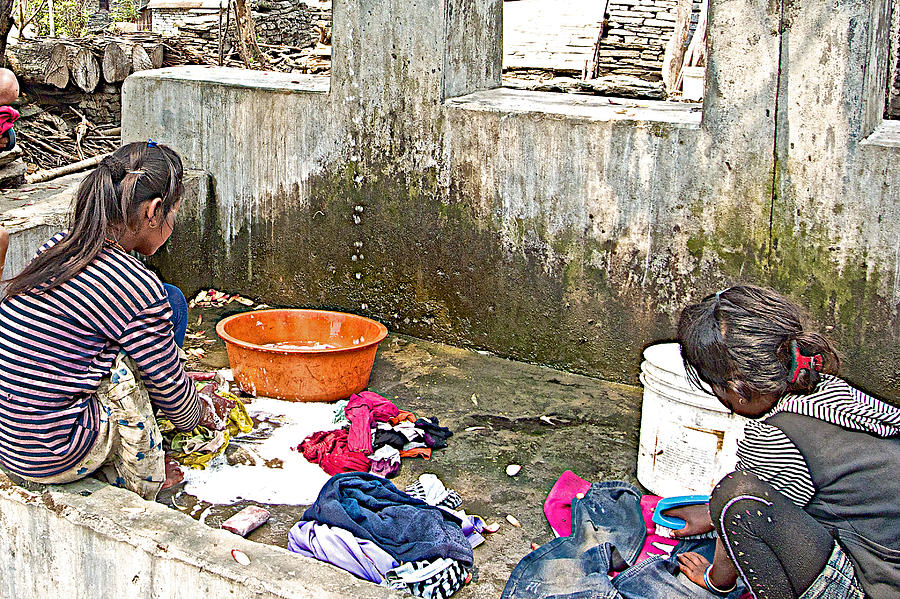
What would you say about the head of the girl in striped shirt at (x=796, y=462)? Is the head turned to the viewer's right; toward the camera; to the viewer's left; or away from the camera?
to the viewer's left

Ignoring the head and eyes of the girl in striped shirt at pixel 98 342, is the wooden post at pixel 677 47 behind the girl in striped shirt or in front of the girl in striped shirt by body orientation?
in front

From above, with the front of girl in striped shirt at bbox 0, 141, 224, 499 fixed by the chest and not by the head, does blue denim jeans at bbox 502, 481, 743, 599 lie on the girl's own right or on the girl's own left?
on the girl's own right

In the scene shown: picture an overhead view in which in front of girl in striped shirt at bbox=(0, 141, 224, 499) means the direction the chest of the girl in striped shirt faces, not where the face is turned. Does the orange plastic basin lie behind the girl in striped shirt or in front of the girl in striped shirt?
in front

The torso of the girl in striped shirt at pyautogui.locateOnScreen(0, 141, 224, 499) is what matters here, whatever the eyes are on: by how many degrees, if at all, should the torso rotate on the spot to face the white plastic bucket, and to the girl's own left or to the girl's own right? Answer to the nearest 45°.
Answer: approximately 45° to the girl's own right

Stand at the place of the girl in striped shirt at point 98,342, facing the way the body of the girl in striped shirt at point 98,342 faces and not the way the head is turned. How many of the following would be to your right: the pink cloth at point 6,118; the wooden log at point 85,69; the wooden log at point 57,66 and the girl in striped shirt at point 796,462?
1

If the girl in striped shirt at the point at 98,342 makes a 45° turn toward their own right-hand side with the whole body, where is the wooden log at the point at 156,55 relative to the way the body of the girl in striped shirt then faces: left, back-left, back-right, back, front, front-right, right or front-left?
left

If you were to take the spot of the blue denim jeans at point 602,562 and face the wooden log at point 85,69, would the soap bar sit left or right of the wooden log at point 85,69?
left

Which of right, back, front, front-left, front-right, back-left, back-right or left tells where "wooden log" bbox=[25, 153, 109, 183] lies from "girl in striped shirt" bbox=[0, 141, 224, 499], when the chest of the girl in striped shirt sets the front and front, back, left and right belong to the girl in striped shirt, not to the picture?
front-left

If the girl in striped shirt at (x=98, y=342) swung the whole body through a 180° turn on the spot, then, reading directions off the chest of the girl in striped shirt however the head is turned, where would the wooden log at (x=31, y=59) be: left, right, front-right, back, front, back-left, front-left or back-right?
back-right

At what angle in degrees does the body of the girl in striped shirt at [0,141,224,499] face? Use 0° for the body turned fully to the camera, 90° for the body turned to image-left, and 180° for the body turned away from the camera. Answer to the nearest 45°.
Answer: approximately 225°
